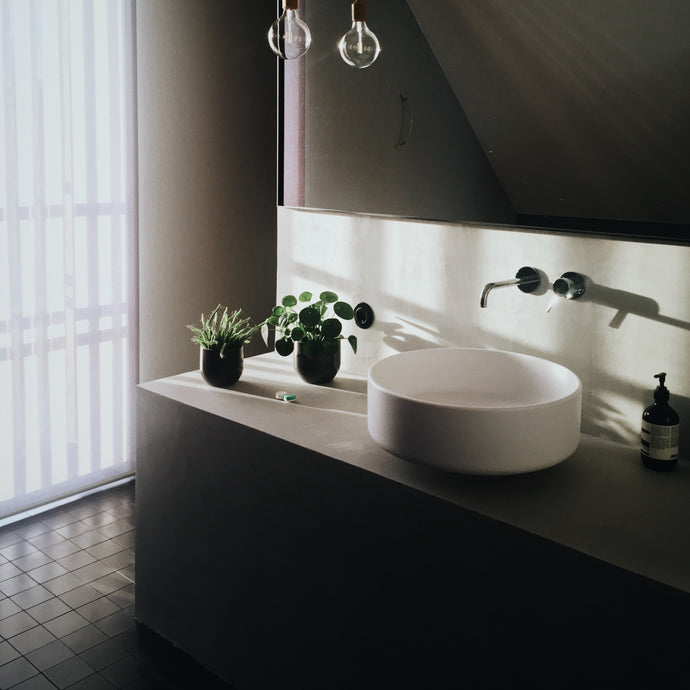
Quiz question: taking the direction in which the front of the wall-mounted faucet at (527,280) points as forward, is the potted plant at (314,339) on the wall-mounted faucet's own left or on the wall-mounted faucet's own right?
on the wall-mounted faucet's own right

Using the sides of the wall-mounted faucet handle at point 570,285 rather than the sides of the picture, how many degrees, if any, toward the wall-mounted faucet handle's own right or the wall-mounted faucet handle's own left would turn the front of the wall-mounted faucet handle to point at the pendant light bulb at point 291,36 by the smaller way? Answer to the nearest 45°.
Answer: approximately 45° to the wall-mounted faucet handle's own right

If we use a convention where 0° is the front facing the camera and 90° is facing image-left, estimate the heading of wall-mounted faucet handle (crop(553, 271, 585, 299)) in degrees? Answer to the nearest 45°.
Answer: approximately 45°

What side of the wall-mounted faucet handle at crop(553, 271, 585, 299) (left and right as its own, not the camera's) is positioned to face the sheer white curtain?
right

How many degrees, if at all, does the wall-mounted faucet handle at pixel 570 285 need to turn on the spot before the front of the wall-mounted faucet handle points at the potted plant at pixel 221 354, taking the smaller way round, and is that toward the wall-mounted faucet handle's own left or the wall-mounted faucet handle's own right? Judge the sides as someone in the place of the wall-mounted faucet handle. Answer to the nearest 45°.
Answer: approximately 45° to the wall-mounted faucet handle's own right

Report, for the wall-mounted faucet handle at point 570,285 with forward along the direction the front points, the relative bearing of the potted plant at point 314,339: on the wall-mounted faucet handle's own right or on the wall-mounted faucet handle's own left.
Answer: on the wall-mounted faucet handle's own right
